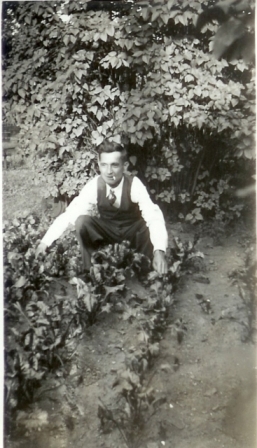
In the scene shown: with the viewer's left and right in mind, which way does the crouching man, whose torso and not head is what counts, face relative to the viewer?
facing the viewer
